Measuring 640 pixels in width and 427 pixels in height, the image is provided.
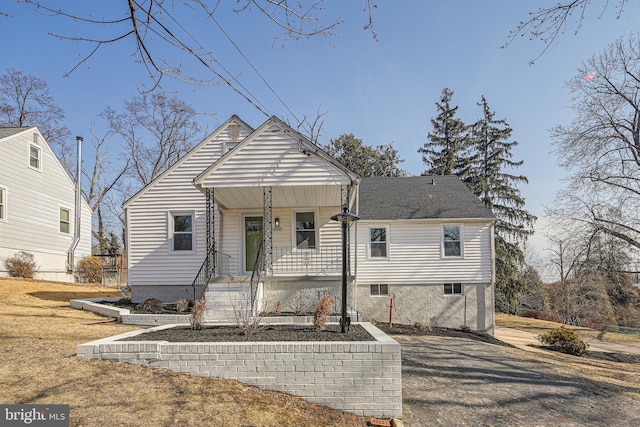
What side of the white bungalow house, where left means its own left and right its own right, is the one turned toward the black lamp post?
front

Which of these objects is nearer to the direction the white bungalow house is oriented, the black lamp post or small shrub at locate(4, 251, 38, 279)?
the black lamp post

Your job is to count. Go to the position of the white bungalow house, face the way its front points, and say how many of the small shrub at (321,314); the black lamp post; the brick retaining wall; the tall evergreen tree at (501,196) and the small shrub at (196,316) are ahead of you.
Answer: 4

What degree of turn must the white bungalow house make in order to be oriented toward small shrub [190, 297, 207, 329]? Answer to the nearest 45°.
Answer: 0° — it already faces it

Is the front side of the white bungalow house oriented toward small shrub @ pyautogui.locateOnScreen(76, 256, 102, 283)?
no

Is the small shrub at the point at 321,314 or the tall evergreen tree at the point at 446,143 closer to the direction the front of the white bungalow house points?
the small shrub

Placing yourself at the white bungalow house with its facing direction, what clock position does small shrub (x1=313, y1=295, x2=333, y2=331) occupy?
The small shrub is roughly at 12 o'clock from the white bungalow house.

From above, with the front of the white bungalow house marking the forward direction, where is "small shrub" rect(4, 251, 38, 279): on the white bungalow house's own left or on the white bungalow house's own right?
on the white bungalow house's own right

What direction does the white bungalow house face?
toward the camera

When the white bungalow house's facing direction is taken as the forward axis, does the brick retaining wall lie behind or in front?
in front

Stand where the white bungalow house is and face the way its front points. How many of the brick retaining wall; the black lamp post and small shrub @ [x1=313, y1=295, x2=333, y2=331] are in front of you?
3
